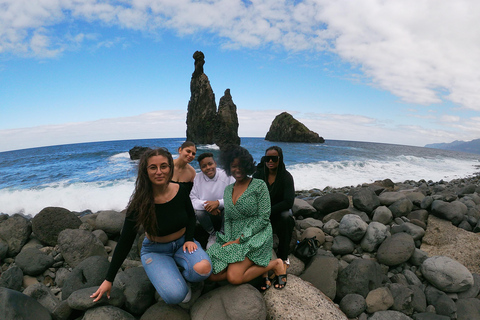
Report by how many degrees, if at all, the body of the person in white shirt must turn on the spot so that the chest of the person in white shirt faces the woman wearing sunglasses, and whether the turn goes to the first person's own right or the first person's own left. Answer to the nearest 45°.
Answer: approximately 90° to the first person's own left

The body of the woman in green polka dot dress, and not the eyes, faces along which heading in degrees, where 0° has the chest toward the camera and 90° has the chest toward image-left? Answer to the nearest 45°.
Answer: approximately 45°

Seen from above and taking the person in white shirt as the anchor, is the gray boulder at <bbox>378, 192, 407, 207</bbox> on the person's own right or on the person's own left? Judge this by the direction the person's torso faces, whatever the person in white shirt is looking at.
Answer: on the person's own left

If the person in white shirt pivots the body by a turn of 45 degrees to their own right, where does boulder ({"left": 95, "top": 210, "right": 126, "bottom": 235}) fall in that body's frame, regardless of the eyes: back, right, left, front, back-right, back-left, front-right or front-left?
right

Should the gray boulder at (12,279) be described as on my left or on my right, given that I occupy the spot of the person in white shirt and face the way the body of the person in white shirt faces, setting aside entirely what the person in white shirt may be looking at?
on my right

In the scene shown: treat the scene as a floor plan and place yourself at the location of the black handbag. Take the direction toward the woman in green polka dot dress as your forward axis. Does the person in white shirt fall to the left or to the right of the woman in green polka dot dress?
right

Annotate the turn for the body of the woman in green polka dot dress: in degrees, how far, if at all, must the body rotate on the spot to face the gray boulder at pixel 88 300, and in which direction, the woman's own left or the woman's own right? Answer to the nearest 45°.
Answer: approximately 45° to the woman's own right

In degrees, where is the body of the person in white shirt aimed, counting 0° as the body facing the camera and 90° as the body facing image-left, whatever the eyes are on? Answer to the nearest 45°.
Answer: approximately 0°

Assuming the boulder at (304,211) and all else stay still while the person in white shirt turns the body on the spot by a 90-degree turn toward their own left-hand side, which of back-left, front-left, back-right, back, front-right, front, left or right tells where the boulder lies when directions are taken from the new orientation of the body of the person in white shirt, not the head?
front-left

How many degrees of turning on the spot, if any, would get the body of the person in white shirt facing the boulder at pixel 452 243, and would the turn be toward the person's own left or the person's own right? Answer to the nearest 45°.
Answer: approximately 90° to the person's own left
